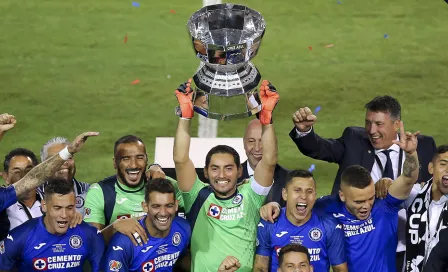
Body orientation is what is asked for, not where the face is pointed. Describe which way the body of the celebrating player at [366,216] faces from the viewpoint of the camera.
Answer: toward the camera

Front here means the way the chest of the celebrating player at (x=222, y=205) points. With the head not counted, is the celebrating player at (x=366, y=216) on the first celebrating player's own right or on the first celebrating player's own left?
on the first celebrating player's own left

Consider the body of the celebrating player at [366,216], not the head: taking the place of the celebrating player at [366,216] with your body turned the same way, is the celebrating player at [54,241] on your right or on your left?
on your right

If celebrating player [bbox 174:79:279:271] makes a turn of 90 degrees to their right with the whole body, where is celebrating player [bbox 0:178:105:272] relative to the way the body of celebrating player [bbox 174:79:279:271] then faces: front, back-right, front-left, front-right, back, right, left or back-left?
front

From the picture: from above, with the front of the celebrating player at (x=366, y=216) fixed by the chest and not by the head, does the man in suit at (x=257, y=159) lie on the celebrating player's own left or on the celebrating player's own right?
on the celebrating player's own right

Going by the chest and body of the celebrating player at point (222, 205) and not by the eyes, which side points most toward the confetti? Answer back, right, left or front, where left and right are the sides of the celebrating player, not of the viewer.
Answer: back

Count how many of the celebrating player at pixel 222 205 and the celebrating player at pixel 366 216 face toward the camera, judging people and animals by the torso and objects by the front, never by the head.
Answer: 2

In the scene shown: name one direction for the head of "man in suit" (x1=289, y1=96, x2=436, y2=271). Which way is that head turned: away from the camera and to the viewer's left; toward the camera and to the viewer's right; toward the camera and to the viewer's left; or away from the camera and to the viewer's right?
toward the camera and to the viewer's left
